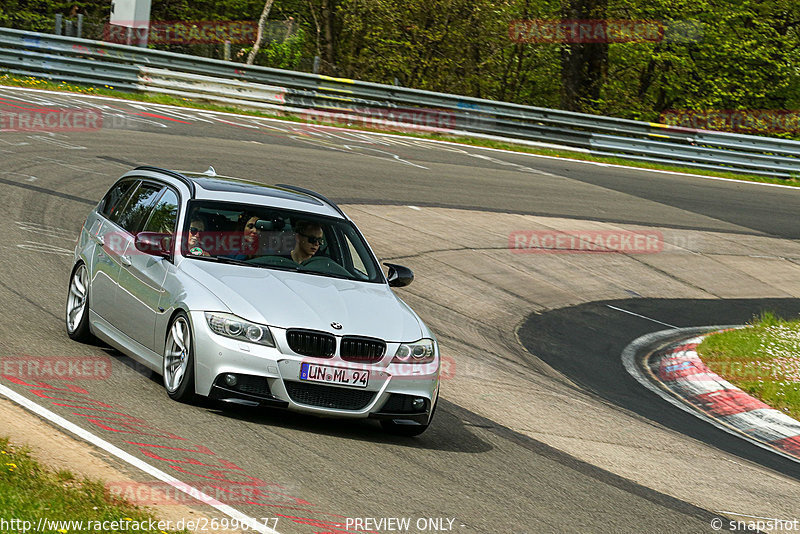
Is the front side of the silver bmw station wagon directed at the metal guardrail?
no

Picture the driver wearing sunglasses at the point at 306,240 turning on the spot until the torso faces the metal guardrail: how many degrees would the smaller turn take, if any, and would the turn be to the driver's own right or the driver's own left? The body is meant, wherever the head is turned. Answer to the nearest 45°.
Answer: approximately 135° to the driver's own left

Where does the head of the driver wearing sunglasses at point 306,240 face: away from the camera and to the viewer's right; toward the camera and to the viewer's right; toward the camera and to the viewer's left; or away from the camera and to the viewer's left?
toward the camera and to the viewer's right

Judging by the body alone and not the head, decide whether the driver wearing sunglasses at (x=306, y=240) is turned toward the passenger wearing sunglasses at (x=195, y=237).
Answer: no
